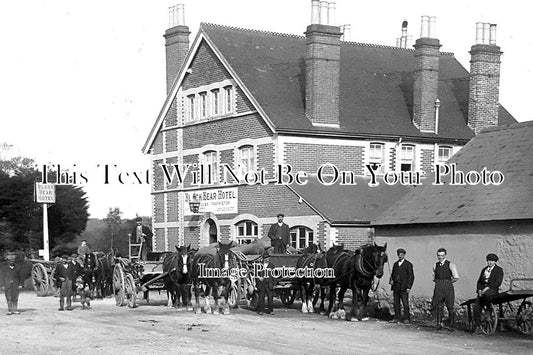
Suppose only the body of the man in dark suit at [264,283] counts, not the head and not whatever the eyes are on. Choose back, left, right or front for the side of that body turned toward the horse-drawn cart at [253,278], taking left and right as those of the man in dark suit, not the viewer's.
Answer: back

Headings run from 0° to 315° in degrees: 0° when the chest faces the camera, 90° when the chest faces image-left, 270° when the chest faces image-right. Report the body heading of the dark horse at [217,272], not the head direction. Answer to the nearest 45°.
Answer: approximately 315°

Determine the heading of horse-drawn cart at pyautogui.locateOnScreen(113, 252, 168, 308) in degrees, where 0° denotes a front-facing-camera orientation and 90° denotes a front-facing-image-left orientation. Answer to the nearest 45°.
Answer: approximately 315°

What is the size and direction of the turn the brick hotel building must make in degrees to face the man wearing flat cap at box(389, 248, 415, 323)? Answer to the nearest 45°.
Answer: approximately 45° to its left

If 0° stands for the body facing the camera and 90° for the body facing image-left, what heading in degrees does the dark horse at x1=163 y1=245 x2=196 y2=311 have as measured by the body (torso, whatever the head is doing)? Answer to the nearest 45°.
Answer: approximately 315°

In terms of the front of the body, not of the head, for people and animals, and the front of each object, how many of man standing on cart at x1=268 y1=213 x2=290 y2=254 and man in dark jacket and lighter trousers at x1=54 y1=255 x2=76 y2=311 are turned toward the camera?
2
